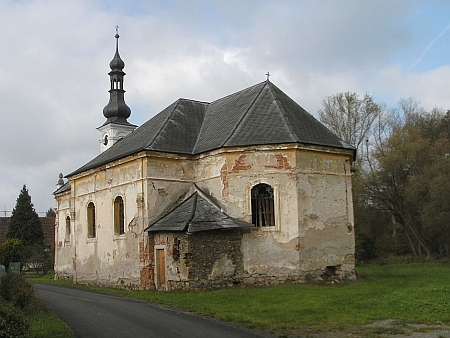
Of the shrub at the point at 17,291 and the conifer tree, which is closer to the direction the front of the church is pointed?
the conifer tree

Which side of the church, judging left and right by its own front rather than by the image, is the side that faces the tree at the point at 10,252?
front

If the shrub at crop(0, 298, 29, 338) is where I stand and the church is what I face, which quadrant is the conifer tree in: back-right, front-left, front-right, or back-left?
front-left

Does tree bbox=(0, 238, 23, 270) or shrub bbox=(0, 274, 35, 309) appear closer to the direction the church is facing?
the tree

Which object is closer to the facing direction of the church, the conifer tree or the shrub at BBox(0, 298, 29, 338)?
the conifer tree

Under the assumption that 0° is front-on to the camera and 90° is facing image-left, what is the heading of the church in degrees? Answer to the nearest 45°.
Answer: approximately 135°

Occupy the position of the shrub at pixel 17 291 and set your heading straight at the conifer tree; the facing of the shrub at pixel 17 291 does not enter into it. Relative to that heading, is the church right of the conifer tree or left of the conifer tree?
right

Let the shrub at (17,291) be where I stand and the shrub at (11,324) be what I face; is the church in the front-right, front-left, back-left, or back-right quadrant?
back-left

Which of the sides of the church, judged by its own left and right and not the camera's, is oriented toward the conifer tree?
front

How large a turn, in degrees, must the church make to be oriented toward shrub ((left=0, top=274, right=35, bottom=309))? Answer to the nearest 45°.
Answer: approximately 90° to its left
